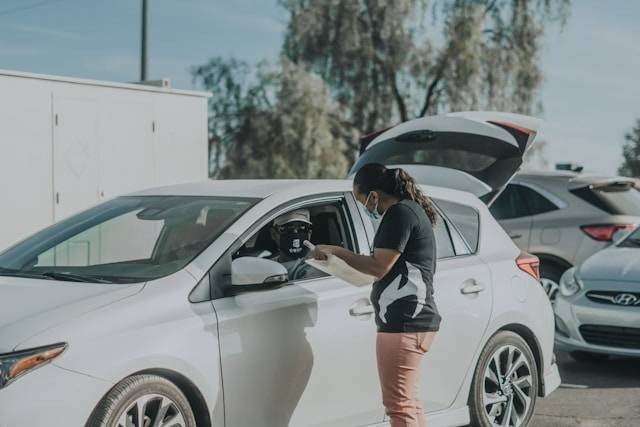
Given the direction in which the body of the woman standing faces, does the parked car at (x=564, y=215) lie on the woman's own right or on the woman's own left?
on the woman's own right

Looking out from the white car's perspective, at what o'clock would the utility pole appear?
The utility pole is roughly at 4 o'clock from the white car.

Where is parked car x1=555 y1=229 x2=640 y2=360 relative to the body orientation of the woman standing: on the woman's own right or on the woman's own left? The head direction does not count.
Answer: on the woman's own right

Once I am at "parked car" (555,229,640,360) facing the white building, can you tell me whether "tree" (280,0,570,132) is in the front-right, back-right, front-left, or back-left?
front-right

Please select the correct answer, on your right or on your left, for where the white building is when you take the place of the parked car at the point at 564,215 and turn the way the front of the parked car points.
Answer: on your left

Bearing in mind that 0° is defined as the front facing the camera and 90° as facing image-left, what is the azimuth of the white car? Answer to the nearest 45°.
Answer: approximately 45°

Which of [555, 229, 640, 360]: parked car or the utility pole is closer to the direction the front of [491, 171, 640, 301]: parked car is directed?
the utility pole

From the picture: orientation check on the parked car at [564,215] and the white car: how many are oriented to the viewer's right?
0

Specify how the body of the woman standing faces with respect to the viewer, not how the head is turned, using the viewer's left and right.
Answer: facing to the left of the viewer
